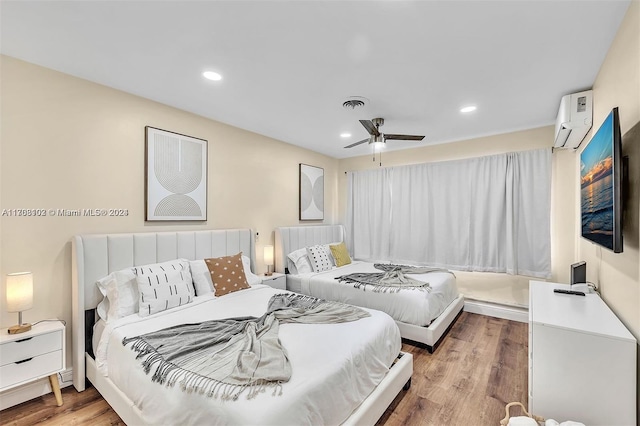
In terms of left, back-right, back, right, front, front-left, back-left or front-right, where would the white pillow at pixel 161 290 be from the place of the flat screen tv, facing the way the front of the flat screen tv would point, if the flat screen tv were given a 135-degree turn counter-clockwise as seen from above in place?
right

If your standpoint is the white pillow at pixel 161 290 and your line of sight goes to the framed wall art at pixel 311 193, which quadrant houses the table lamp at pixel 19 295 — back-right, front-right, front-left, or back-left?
back-left

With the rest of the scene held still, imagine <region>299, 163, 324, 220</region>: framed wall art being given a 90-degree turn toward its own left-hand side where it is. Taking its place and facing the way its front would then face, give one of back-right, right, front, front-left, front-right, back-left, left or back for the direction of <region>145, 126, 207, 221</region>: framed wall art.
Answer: back

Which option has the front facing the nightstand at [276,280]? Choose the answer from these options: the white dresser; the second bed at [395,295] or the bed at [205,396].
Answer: the white dresser

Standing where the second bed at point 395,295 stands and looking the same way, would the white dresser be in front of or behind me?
in front

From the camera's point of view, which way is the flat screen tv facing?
to the viewer's left

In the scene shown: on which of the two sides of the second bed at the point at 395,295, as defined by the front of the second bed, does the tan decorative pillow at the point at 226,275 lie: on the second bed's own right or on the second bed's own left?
on the second bed's own right

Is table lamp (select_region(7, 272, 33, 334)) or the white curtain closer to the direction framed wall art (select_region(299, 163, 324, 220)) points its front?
the white curtain

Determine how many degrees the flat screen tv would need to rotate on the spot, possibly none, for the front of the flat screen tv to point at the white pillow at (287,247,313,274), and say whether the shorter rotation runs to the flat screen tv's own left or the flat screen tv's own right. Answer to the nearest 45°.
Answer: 0° — it already faces it

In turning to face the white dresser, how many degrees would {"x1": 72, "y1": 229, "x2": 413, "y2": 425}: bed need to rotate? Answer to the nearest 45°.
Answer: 0° — it already faces it

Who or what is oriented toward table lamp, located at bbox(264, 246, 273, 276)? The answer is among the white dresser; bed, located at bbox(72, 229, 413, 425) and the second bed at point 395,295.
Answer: the white dresser

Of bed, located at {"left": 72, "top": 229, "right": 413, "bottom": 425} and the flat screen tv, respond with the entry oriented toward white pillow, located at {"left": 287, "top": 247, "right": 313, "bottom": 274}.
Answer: the flat screen tv

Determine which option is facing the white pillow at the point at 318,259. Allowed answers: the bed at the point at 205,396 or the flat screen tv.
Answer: the flat screen tv

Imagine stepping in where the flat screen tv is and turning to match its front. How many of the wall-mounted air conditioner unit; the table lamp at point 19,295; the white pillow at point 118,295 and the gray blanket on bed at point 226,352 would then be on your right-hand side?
1

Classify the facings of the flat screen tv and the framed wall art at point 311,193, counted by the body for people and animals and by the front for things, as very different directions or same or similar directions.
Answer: very different directions
